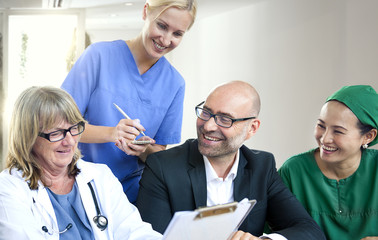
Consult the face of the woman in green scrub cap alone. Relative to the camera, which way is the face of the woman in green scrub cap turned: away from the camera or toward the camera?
toward the camera

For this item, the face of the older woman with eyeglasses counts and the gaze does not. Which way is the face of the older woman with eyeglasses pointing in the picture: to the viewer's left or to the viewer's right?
to the viewer's right

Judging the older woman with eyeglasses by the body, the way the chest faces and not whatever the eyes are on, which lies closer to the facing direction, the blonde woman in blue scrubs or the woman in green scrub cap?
the woman in green scrub cap

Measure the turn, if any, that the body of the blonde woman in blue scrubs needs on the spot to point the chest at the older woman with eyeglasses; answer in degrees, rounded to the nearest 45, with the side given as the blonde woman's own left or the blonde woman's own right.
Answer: approximately 90° to the blonde woman's own right

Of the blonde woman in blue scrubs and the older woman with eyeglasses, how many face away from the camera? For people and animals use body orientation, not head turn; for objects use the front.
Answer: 0

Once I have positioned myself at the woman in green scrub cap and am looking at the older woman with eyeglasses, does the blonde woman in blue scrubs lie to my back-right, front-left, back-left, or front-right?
front-right

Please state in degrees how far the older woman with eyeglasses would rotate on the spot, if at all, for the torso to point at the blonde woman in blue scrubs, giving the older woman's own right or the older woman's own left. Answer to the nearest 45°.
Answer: approximately 90° to the older woman's own left

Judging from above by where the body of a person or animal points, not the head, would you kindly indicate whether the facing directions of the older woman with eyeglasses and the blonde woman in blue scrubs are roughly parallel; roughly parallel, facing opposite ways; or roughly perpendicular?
roughly parallel

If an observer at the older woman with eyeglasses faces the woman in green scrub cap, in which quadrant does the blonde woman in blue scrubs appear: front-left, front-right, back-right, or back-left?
front-left

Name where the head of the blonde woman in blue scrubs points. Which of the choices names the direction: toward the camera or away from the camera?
toward the camera

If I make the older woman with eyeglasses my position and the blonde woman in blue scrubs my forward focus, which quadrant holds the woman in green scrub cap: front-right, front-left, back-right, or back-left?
front-right

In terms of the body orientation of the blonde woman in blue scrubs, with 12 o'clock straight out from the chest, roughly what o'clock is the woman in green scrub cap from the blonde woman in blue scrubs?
The woman in green scrub cap is roughly at 11 o'clock from the blonde woman in blue scrubs.

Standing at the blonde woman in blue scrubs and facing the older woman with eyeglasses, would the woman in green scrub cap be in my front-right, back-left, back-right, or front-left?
back-left

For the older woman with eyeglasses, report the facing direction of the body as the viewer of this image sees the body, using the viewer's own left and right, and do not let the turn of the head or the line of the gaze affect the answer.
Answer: facing the viewer and to the right of the viewer

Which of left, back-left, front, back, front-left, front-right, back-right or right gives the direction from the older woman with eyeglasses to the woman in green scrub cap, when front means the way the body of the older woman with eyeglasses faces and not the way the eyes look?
front-left
